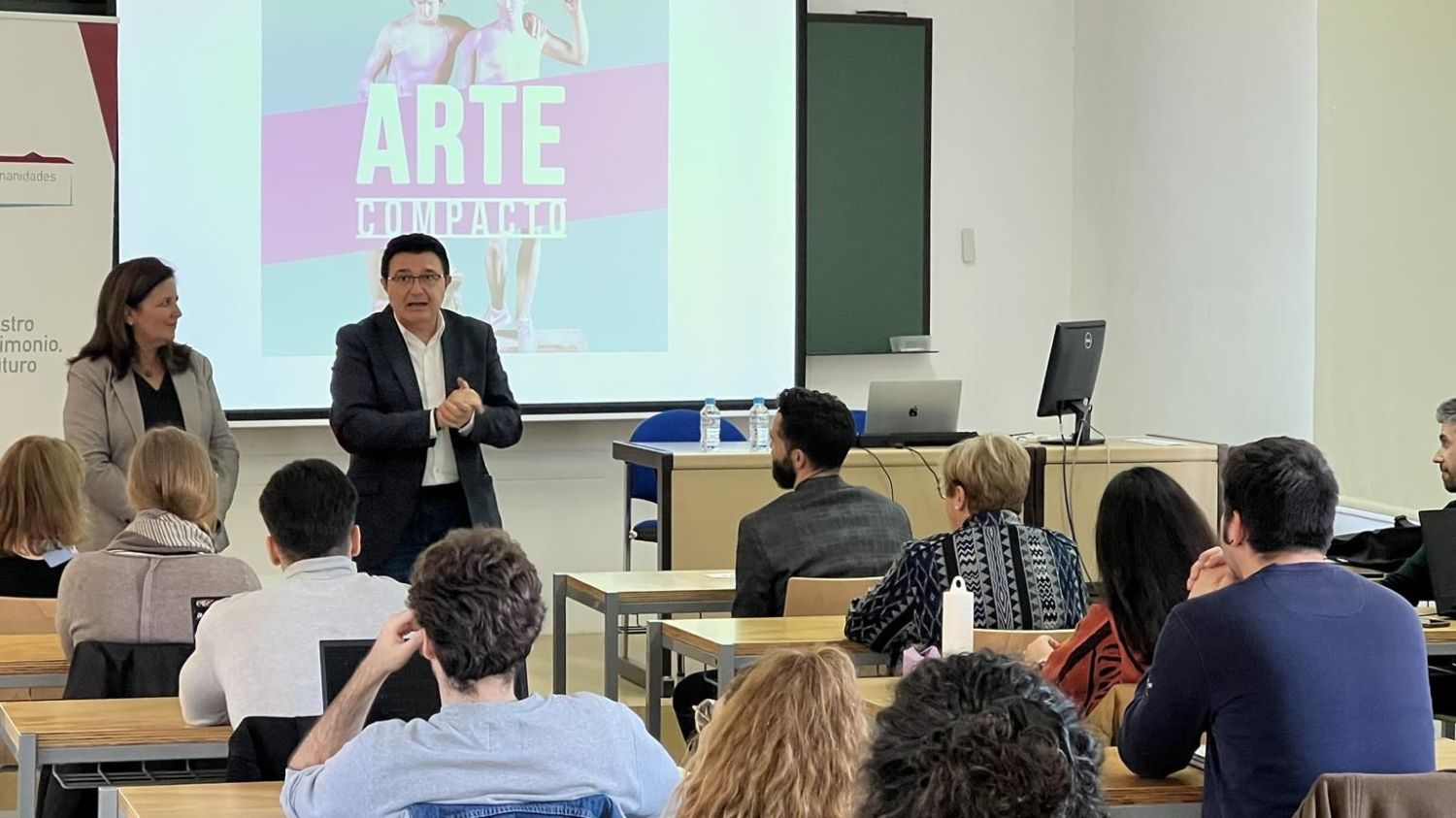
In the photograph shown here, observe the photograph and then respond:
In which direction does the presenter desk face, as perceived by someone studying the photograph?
facing the viewer

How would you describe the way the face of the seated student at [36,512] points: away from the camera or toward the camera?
away from the camera

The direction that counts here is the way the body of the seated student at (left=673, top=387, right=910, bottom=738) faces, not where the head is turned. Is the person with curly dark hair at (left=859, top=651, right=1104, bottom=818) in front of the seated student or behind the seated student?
behind

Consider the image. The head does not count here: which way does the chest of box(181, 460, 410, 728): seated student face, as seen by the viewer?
away from the camera

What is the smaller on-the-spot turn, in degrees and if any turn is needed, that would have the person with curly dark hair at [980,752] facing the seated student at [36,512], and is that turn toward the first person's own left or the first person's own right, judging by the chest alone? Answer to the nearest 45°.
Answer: approximately 45° to the first person's own left

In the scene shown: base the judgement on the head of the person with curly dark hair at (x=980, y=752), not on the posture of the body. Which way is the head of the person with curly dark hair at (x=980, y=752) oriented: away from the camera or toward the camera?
away from the camera

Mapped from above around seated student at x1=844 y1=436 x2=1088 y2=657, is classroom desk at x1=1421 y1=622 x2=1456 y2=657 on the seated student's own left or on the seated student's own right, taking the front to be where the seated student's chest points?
on the seated student's own right

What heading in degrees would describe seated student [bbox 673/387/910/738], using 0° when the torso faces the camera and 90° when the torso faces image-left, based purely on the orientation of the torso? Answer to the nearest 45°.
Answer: approximately 135°

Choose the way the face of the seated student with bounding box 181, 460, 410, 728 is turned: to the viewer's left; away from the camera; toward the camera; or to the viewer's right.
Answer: away from the camera

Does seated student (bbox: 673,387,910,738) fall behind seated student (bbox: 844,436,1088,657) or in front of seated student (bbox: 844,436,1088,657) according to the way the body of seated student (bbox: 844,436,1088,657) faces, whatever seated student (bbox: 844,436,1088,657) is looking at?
in front

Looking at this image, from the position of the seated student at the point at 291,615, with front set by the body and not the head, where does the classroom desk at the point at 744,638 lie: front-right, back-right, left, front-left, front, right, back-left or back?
front-right

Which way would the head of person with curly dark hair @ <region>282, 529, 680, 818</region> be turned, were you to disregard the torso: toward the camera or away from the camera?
away from the camera

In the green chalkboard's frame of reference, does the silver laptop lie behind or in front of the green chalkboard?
in front

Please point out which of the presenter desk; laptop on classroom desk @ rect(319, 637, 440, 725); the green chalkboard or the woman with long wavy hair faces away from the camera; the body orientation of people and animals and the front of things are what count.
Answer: the woman with long wavy hair

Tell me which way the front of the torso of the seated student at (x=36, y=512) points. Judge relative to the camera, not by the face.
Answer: away from the camera

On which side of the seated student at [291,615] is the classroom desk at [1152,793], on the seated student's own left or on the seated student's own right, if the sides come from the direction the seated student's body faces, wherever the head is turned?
on the seated student's own right
